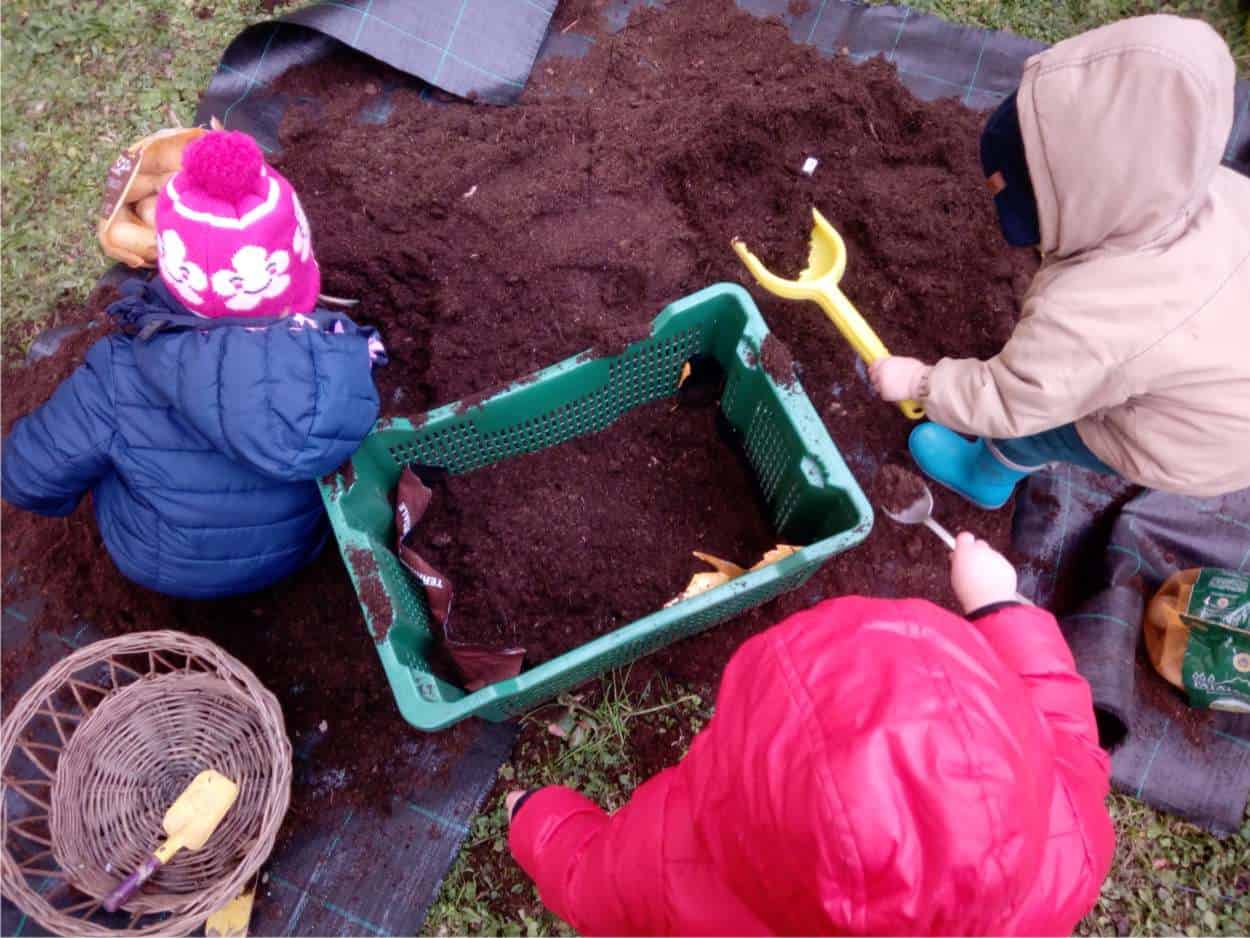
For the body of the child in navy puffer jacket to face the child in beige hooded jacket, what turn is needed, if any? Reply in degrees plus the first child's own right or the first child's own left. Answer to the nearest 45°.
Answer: approximately 135° to the first child's own right

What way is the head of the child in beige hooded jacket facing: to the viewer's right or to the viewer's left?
to the viewer's left

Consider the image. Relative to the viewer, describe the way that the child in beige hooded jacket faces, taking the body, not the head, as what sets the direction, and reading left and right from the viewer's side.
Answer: facing to the left of the viewer

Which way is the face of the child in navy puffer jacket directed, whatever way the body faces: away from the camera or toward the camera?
away from the camera

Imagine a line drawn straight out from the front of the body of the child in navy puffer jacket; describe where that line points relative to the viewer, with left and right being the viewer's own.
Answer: facing away from the viewer and to the left of the viewer

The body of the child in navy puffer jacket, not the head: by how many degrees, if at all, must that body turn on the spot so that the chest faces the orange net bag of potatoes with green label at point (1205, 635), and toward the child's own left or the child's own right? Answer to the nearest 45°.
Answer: approximately 135° to the child's own right
